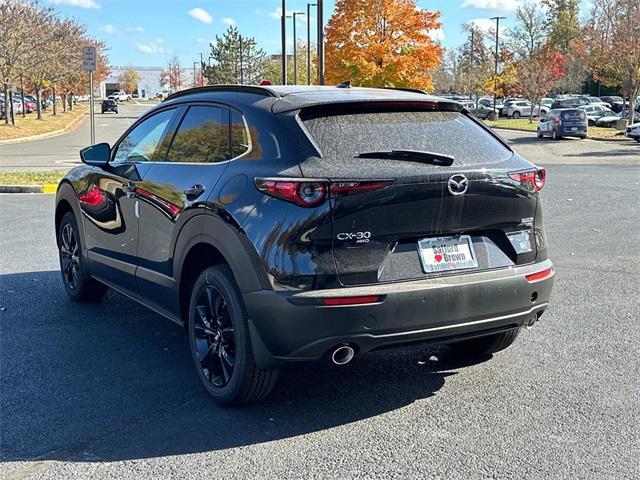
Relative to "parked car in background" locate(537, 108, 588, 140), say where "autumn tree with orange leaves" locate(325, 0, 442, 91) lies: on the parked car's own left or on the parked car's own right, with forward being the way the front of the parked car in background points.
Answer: on the parked car's own left

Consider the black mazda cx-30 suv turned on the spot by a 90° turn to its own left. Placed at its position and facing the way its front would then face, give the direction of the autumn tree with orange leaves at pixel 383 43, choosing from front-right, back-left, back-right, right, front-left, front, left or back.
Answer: back-right

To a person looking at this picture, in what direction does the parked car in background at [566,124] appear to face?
facing away from the viewer and to the left of the viewer

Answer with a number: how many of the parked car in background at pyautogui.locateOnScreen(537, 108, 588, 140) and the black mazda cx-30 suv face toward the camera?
0

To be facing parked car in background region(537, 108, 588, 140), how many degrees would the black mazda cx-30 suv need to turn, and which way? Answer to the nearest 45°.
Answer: approximately 45° to its right

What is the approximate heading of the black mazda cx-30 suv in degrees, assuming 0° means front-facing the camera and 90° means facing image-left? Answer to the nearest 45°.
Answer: approximately 135°
